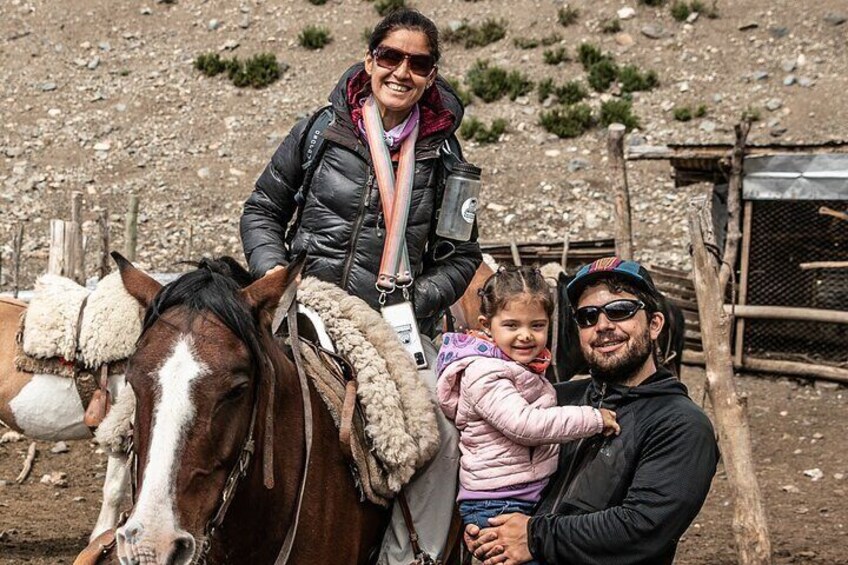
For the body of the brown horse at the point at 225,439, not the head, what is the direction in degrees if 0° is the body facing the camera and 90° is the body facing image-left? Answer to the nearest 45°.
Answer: approximately 45°

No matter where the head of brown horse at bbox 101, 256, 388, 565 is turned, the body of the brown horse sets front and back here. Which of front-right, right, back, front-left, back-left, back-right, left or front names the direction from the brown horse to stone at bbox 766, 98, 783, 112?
back

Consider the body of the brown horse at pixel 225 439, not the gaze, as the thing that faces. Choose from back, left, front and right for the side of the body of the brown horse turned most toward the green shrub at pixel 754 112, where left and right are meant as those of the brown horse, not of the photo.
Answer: back

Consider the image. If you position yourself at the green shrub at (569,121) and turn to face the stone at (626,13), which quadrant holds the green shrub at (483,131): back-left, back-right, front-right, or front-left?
back-left

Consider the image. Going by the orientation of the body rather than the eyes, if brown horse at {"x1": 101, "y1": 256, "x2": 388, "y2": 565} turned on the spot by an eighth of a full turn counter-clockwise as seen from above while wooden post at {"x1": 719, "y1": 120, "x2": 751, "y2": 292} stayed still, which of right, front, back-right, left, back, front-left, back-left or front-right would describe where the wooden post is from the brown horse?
back-left

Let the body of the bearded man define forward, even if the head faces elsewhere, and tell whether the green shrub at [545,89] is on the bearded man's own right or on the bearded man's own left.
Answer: on the bearded man's own right

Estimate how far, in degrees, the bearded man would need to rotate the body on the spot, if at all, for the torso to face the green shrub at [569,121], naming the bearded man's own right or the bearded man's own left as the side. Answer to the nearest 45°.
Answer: approximately 135° to the bearded man's own right
